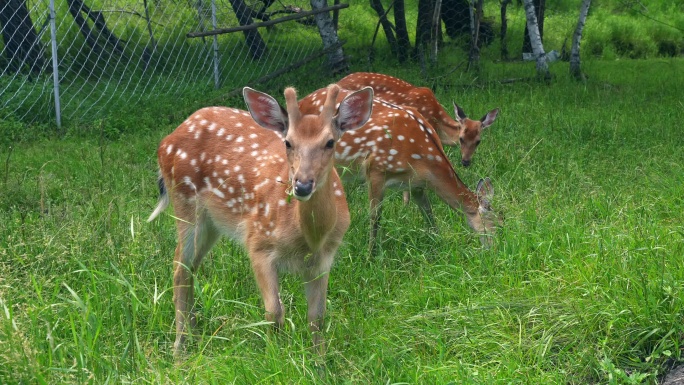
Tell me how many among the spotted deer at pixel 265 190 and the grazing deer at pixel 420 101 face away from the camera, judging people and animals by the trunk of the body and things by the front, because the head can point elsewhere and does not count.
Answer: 0

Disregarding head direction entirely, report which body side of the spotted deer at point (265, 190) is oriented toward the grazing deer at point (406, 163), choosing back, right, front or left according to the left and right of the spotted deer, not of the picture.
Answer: left

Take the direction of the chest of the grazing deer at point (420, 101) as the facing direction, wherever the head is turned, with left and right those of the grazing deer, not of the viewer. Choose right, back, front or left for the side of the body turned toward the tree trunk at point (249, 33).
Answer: back

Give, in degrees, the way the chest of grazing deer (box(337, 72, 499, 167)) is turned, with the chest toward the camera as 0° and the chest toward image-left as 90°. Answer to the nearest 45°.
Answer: approximately 315°

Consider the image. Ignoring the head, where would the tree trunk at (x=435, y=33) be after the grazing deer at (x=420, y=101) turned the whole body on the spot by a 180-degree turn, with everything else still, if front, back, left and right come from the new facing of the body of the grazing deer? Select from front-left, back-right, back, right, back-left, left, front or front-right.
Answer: front-right

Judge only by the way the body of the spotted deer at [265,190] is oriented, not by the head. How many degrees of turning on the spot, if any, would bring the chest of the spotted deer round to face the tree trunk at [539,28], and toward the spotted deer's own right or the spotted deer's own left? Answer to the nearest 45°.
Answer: approximately 90° to the spotted deer's own left

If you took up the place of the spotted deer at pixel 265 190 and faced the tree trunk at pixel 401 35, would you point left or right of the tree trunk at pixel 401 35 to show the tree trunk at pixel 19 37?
left

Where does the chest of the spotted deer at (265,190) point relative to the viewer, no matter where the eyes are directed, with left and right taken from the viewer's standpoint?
facing the viewer and to the right of the viewer

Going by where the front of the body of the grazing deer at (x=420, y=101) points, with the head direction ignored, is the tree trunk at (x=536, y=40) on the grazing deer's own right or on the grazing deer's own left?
on the grazing deer's own left
